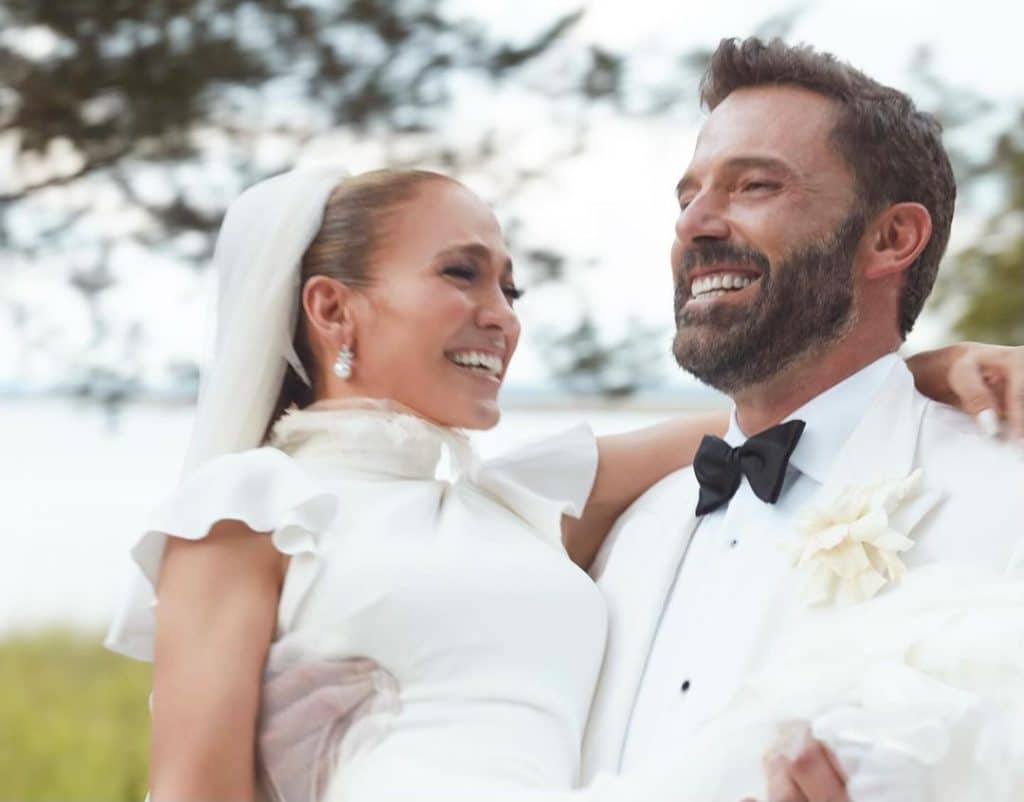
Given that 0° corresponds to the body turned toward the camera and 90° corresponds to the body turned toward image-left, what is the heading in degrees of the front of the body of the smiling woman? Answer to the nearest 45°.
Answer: approximately 315°

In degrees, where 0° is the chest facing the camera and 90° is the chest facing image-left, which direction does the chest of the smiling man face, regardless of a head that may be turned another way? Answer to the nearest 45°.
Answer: approximately 45°

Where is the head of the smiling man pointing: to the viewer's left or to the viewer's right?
to the viewer's left
